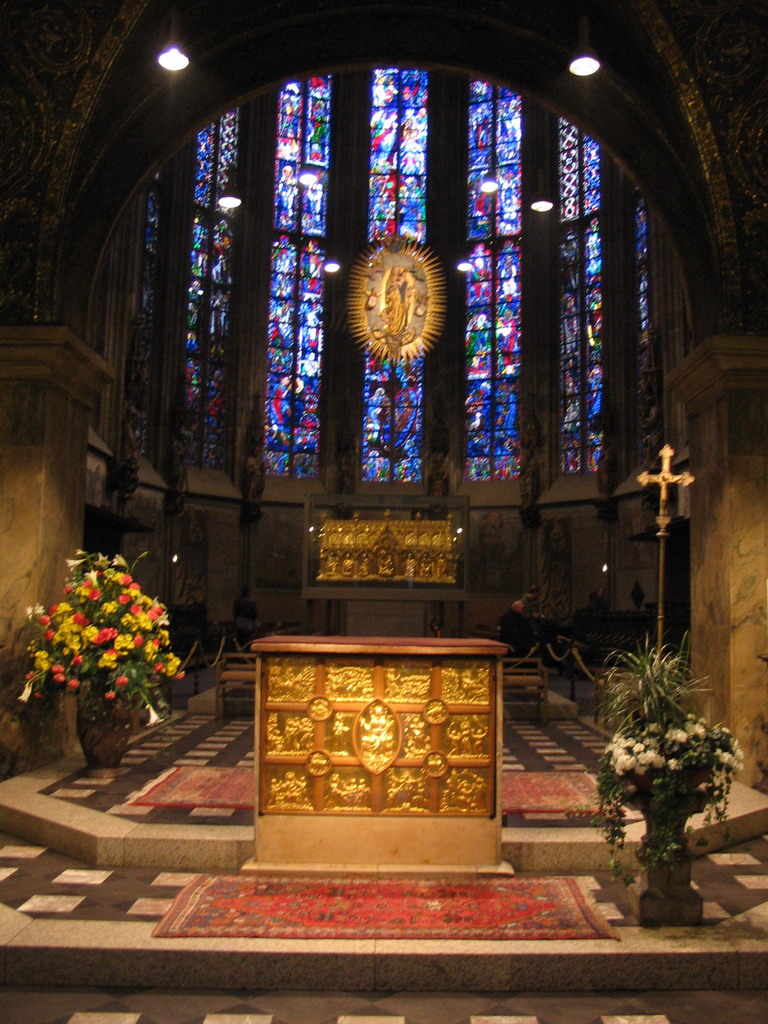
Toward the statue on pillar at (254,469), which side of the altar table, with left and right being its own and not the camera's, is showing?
back

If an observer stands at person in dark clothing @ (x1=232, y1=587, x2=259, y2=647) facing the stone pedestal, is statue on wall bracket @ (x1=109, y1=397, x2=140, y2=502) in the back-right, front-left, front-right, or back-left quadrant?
back-right

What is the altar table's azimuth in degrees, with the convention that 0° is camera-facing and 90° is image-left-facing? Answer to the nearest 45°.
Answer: approximately 0°

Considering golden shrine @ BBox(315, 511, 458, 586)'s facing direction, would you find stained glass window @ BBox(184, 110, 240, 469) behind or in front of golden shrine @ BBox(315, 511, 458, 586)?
behind

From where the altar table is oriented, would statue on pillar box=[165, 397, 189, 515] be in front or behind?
behind

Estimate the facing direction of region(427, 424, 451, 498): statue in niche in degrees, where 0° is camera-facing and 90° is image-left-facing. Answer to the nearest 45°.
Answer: approximately 0°
